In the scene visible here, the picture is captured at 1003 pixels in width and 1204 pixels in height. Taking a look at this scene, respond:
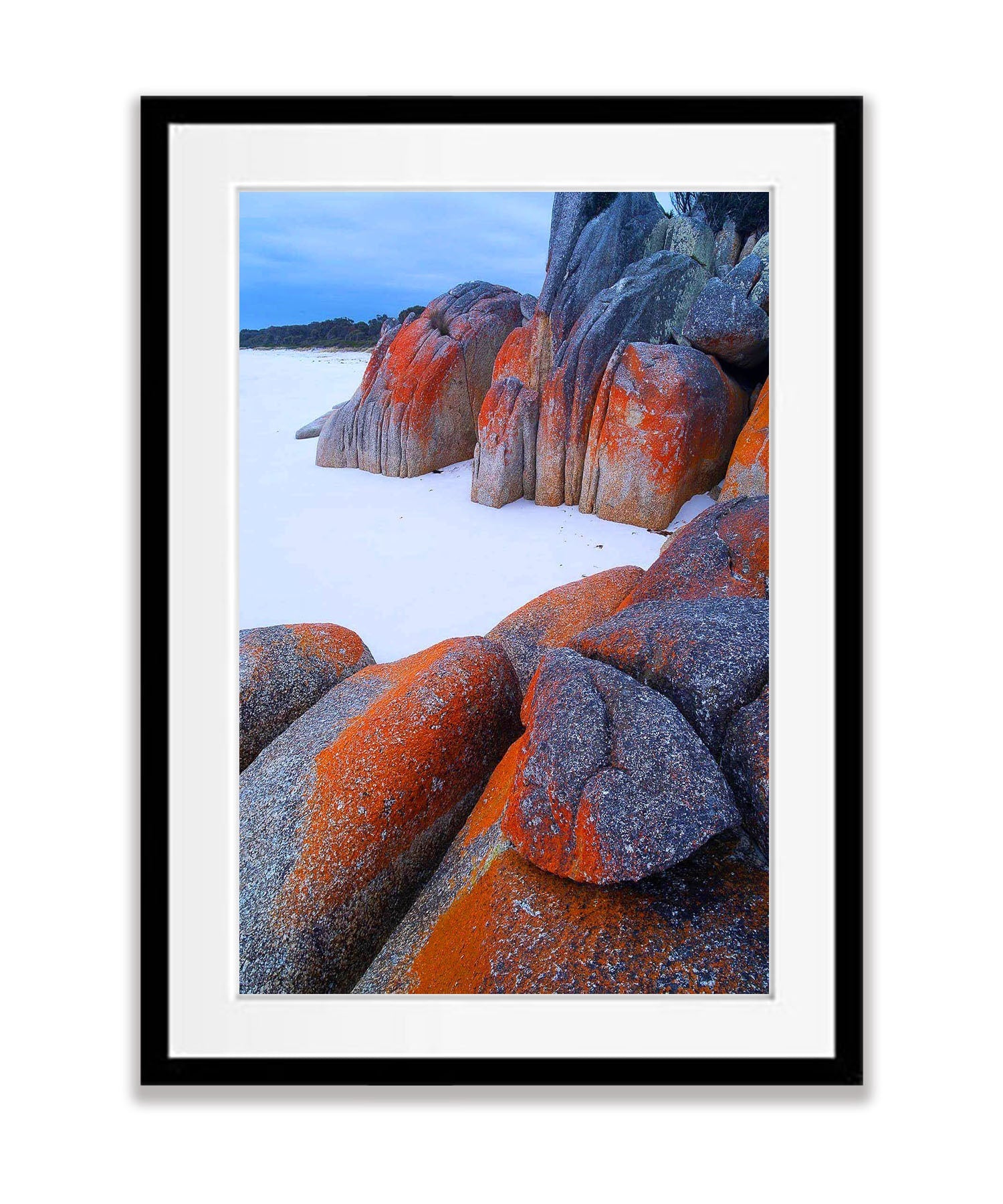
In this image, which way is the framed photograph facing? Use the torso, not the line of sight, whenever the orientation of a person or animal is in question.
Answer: toward the camera
